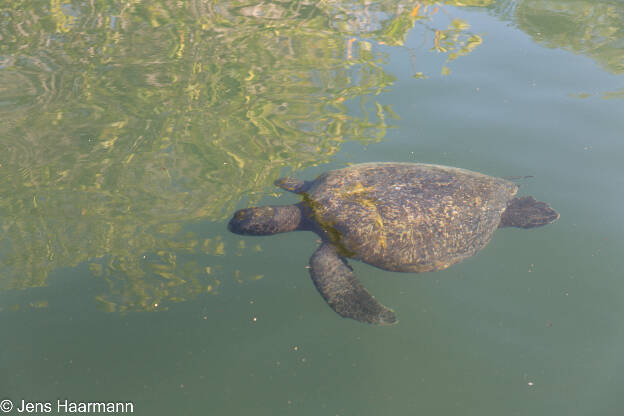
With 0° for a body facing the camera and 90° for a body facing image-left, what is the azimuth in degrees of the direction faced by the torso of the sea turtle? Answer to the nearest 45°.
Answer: approximately 90°
